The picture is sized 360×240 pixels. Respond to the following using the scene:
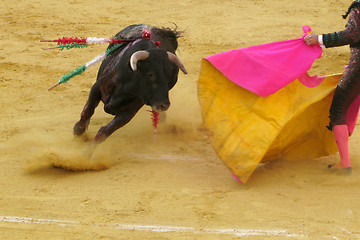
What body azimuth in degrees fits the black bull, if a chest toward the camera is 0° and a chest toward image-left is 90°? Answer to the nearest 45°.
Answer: approximately 0°
